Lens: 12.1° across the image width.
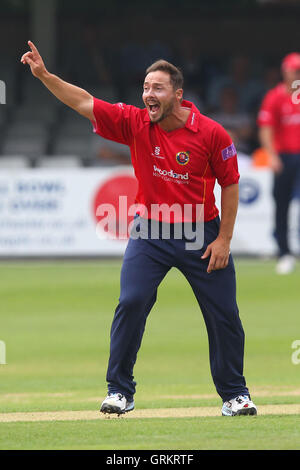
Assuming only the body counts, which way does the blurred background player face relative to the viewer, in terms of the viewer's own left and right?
facing the viewer

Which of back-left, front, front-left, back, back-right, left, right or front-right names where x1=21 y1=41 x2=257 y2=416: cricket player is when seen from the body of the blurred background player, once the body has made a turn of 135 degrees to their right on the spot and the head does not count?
back-left

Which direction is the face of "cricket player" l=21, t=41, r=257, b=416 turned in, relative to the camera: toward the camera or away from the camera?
toward the camera
